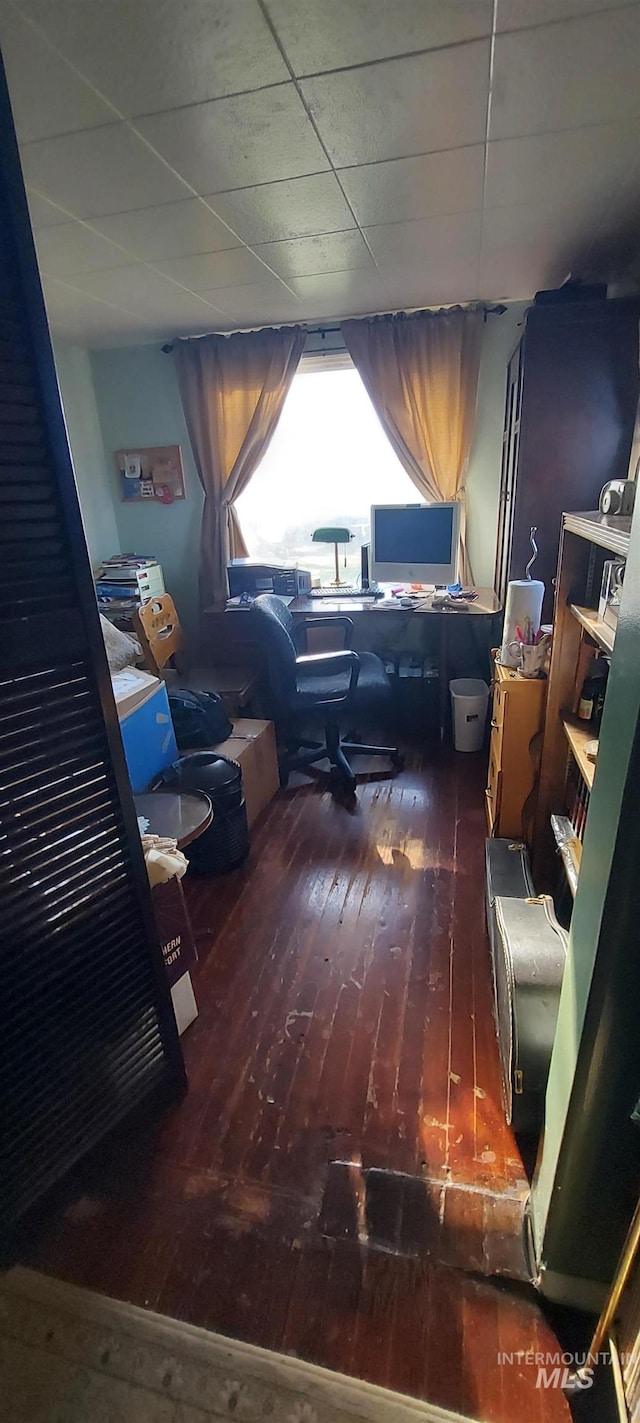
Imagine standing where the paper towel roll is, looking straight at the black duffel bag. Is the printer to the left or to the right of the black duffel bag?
right

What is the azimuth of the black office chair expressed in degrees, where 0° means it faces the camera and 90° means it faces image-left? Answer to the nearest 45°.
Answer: approximately 270°

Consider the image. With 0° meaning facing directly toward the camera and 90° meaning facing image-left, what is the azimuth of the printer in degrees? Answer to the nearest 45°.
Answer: approximately 0°

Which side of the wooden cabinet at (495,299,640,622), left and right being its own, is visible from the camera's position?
left

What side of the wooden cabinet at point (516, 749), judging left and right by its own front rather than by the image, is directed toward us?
left
